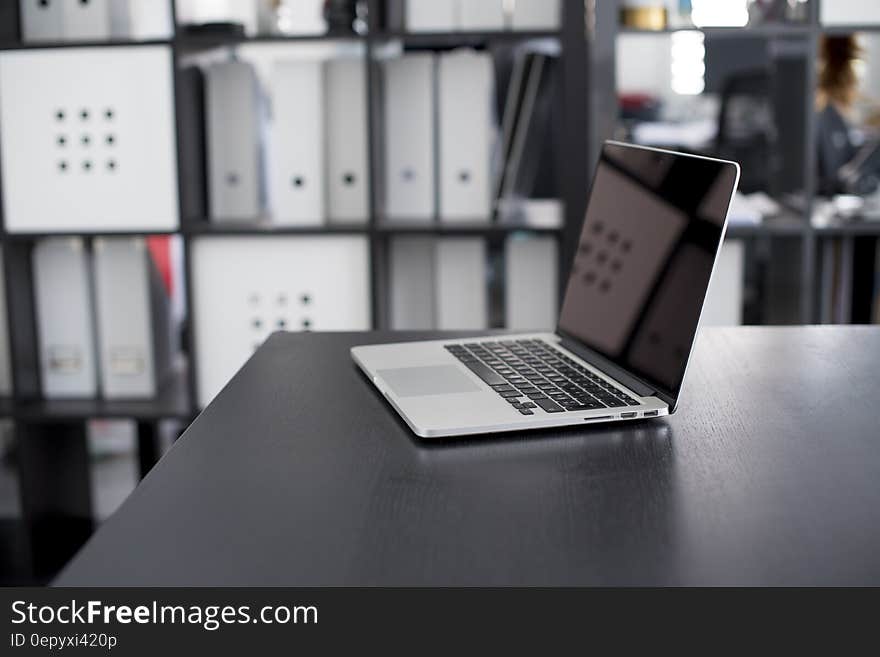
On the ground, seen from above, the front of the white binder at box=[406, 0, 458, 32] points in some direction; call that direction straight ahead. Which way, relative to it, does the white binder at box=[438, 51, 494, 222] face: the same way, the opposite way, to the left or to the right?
the same way

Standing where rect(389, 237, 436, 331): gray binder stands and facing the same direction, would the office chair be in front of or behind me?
behind

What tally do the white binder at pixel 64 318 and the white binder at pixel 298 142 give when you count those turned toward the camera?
2

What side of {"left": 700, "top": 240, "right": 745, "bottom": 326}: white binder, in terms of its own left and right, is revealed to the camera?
front

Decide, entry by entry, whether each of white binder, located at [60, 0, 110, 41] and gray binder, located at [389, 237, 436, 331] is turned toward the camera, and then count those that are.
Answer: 2

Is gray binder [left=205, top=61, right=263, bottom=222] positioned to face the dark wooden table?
yes

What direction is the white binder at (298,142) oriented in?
toward the camera

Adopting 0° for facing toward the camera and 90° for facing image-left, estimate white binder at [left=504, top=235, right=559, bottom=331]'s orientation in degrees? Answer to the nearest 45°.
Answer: approximately 0°

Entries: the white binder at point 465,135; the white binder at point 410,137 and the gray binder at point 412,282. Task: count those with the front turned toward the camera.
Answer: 3

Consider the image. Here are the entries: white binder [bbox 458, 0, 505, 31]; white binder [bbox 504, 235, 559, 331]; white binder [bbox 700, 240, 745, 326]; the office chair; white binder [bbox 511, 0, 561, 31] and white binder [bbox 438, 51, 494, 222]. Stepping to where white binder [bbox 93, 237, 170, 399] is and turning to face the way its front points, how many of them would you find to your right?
0

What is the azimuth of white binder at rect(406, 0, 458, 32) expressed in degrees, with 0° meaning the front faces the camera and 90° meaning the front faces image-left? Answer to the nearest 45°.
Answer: approximately 0°

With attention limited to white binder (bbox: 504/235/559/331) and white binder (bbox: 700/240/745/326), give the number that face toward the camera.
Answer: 2

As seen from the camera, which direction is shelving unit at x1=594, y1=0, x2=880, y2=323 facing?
toward the camera
